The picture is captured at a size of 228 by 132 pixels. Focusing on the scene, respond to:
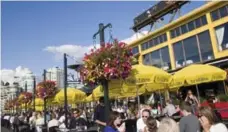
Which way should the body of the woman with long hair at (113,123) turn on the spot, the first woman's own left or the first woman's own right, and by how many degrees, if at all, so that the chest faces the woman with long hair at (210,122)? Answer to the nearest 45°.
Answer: approximately 45° to the first woman's own right

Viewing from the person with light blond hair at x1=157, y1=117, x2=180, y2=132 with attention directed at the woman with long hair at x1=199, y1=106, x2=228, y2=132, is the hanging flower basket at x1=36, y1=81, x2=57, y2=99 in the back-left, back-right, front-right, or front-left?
back-left
